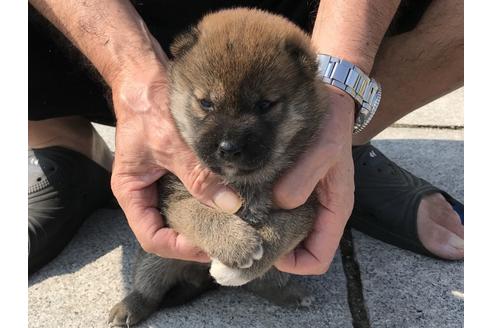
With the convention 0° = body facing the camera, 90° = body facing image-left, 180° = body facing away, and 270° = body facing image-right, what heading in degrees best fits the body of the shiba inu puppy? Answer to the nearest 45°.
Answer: approximately 0°
